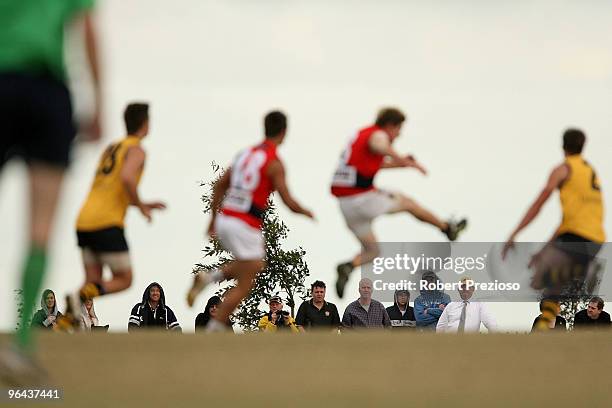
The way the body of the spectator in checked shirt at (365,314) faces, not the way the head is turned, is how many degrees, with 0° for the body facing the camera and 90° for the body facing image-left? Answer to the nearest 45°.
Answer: approximately 0°

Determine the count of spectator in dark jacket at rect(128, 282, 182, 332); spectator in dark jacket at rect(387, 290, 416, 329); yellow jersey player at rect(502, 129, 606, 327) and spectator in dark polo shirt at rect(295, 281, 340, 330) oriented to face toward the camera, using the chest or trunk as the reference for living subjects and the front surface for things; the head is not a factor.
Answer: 3

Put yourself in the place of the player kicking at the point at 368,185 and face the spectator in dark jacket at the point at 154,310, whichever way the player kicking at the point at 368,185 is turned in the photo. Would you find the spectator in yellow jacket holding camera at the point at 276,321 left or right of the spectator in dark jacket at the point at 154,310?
right

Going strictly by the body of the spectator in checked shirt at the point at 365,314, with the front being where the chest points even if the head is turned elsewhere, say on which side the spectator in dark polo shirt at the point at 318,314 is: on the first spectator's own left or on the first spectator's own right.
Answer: on the first spectator's own right

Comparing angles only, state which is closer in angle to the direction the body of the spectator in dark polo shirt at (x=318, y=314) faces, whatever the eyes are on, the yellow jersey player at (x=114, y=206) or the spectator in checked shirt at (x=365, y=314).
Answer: the yellow jersey player

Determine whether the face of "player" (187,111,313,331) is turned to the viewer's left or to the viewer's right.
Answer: to the viewer's right

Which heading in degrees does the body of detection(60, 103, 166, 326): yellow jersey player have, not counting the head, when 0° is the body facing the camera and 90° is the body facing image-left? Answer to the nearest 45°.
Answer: approximately 225°

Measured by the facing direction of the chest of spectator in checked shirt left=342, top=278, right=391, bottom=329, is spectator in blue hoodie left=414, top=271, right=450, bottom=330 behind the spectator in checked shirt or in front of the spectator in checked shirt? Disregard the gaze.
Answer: behind

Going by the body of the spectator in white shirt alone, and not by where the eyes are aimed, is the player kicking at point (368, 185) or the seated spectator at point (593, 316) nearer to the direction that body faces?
the player kicking

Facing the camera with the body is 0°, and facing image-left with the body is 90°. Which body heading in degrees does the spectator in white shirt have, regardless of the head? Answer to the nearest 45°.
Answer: approximately 0°

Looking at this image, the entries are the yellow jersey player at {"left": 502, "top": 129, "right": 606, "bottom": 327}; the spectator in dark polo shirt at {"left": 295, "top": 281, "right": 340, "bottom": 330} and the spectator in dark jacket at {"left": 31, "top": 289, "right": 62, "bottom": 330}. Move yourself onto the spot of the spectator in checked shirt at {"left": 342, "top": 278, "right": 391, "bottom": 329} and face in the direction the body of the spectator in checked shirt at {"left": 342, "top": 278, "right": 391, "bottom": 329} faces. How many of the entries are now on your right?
2

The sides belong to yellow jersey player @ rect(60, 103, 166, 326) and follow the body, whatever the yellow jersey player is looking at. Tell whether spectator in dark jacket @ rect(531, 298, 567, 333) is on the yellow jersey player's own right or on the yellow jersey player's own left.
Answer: on the yellow jersey player's own right
